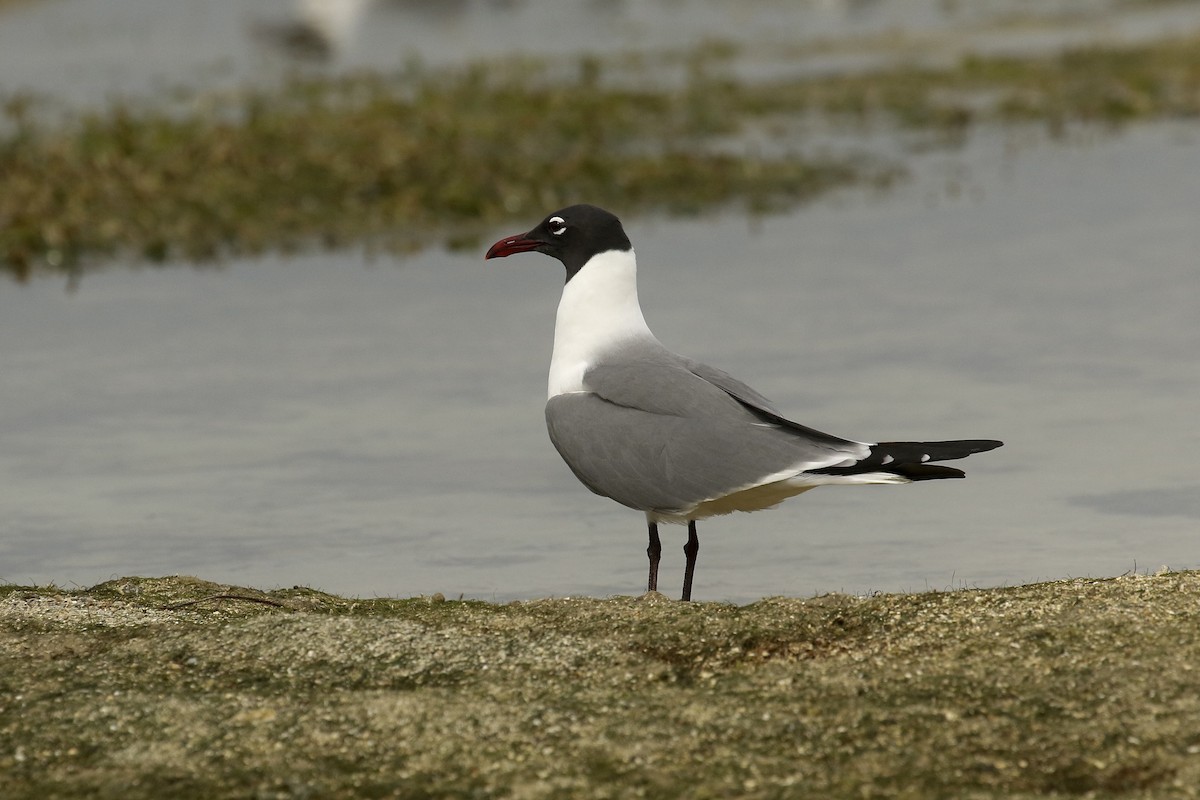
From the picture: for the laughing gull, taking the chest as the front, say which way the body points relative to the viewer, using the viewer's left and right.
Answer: facing to the left of the viewer
